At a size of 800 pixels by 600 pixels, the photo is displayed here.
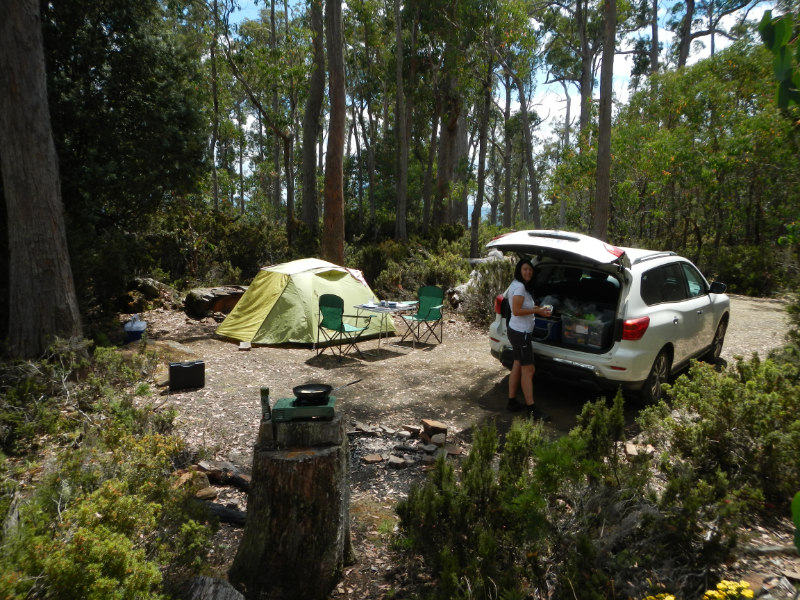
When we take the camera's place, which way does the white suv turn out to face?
facing away from the viewer and to the right of the viewer

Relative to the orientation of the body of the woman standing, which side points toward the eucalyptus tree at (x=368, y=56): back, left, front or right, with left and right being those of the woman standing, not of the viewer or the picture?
left

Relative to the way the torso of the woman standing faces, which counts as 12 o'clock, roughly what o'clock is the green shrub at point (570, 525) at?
The green shrub is roughly at 3 o'clock from the woman standing.

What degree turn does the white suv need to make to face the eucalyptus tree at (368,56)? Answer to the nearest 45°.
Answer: approximately 90° to its left

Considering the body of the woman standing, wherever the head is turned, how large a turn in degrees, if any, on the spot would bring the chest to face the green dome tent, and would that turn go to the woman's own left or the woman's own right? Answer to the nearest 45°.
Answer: approximately 135° to the woman's own left

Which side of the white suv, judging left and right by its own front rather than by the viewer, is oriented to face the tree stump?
back

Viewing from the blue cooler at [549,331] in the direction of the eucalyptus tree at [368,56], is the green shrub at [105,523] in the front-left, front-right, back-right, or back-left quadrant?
back-left

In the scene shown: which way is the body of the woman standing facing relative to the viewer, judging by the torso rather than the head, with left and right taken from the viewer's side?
facing to the right of the viewer

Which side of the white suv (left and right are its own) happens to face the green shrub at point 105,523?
back

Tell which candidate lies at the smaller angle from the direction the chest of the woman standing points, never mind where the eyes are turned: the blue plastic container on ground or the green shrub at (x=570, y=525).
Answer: the green shrub
